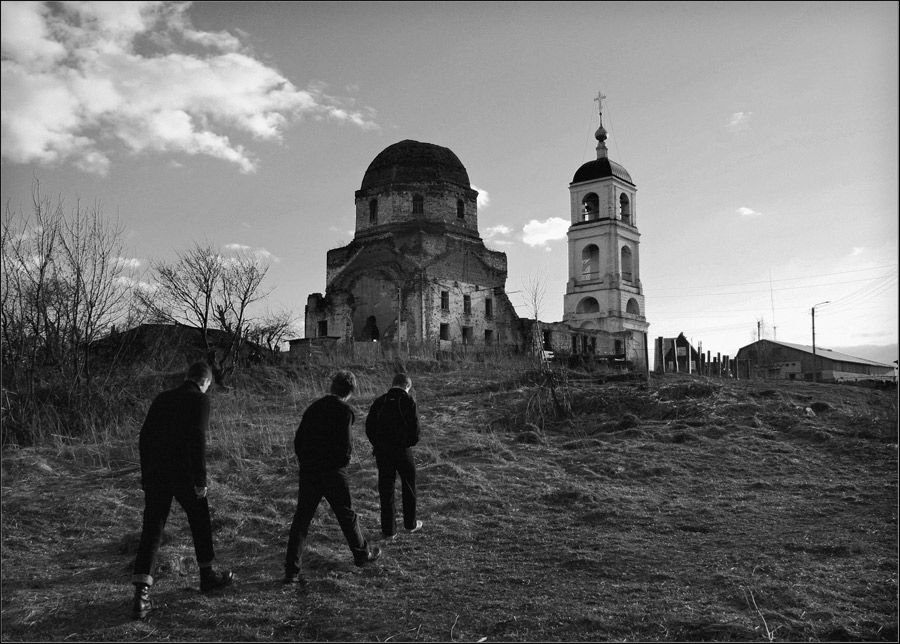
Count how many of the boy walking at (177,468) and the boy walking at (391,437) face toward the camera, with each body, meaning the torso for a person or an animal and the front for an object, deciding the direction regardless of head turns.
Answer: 0

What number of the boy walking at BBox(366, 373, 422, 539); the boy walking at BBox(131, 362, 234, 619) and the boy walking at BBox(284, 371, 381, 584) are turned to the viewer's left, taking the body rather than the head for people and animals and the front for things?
0

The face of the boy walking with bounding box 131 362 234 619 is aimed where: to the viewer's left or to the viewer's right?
to the viewer's right

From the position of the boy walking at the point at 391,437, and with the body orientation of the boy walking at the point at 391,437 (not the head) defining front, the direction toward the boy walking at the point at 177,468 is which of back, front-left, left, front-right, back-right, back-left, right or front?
back

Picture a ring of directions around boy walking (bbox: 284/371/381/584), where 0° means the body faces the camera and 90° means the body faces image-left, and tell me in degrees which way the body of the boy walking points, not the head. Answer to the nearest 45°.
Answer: approximately 225°

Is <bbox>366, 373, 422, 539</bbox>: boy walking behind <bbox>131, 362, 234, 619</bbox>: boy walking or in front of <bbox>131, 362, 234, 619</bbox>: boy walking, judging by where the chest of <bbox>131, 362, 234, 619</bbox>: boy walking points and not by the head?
in front

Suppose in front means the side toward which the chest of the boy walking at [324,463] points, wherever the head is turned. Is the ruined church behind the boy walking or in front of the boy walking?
in front

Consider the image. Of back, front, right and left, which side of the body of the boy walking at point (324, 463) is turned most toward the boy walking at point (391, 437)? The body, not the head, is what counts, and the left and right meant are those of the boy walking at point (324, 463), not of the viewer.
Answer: front

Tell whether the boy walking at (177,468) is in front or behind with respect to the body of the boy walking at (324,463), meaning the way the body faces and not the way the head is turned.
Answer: behind

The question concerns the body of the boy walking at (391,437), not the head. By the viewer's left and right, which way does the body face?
facing away from the viewer and to the right of the viewer

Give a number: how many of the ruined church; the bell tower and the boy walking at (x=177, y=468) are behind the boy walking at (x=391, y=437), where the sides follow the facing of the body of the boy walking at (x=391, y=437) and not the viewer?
1

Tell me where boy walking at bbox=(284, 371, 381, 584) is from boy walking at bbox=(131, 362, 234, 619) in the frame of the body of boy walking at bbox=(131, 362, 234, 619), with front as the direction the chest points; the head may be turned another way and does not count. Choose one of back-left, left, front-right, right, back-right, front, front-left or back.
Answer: front-right

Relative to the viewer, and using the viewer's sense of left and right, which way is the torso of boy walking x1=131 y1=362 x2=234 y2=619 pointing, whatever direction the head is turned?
facing away from the viewer and to the right of the viewer
